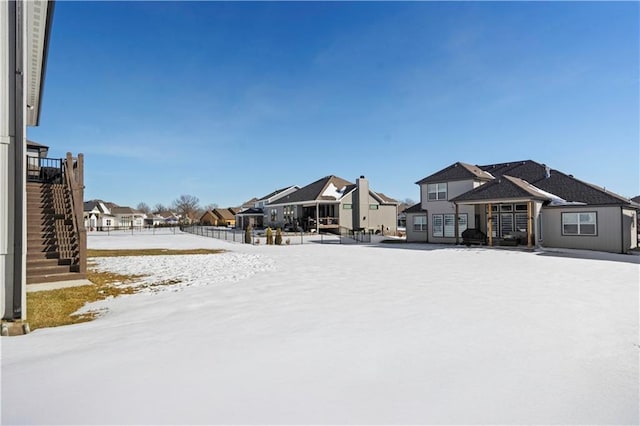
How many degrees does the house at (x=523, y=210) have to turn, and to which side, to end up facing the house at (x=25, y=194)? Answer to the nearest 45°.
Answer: approximately 180°

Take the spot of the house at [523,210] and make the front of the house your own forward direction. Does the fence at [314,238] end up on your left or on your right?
on your left

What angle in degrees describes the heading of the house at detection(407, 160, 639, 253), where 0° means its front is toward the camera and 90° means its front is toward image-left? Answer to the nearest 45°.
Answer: approximately 180°

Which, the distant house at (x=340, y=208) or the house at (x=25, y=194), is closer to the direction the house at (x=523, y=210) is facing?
the distant house

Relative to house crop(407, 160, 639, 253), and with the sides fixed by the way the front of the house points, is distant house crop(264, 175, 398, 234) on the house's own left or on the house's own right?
on the house's own left
